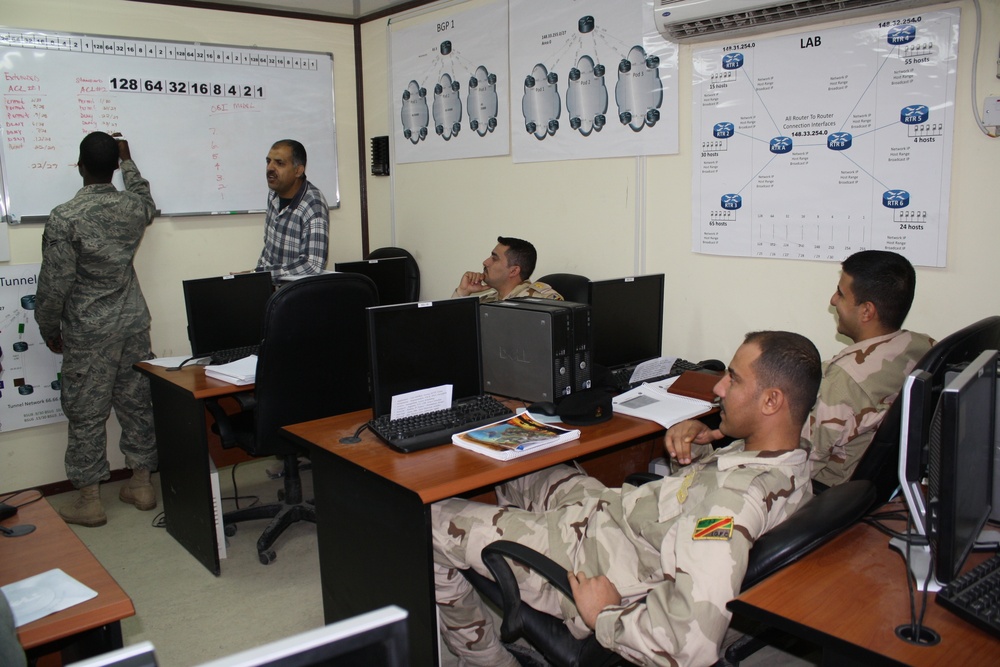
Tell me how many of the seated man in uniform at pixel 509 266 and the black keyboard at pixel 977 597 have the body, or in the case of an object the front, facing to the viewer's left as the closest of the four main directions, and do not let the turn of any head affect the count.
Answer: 1

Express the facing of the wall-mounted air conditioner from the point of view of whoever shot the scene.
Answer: facing the viewer and to the left of the viewer

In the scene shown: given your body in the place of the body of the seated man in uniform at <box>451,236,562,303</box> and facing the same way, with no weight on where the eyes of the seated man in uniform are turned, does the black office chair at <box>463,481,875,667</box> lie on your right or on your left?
on your left

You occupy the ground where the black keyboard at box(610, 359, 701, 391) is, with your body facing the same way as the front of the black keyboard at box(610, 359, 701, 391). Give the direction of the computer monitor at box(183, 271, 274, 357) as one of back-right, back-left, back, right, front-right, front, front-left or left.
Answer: back-right

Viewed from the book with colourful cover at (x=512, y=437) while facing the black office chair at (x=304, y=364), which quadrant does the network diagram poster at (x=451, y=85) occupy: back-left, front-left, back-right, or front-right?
front-right

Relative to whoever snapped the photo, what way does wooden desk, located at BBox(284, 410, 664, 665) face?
facing the viewer and to the right of the viewer

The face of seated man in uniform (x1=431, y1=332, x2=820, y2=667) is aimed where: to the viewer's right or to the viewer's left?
to the viewer's left

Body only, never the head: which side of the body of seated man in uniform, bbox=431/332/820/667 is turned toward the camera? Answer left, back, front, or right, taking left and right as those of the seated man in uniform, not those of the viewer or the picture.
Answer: left

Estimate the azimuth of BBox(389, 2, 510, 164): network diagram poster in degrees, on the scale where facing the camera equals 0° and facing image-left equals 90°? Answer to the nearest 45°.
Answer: approximately 45°

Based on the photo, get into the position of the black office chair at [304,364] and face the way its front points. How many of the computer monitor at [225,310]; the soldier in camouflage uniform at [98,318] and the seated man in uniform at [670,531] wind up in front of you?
2

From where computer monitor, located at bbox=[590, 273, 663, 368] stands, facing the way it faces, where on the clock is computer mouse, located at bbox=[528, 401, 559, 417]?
The computer mouse is roughly at 2 o'clock from the computer monitor.

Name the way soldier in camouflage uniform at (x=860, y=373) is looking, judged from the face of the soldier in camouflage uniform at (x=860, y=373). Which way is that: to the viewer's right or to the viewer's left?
to the viewer's left

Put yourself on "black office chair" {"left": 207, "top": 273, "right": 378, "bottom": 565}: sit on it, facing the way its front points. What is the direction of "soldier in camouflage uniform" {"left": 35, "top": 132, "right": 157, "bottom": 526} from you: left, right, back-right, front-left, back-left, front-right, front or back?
front

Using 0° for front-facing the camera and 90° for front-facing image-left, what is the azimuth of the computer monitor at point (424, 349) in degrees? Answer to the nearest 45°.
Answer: approximately 315°
